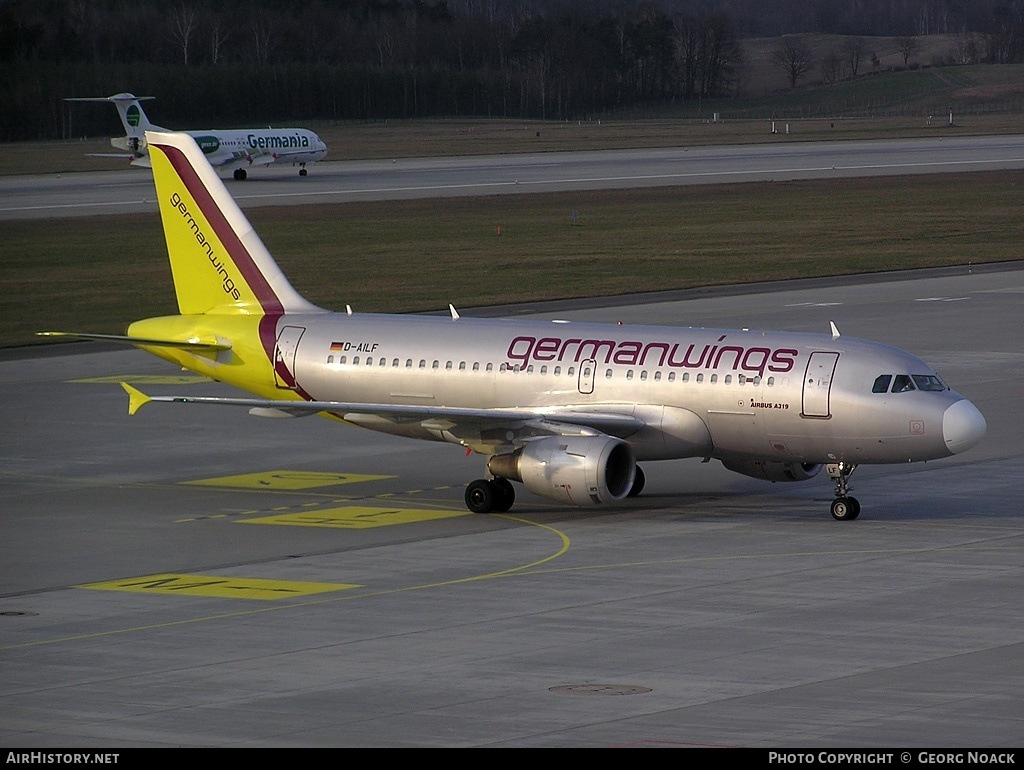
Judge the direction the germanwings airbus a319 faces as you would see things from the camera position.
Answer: facing the viewer and to the right of the viewer
